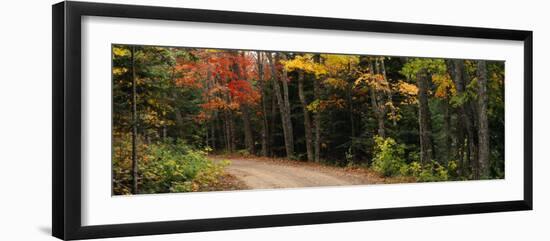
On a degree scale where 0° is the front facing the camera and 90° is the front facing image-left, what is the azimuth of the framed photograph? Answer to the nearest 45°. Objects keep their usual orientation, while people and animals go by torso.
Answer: approximately 315°
